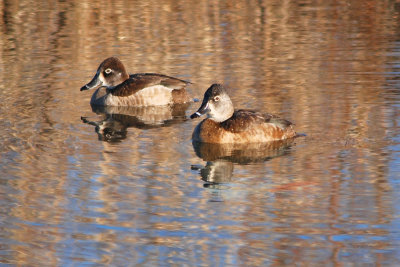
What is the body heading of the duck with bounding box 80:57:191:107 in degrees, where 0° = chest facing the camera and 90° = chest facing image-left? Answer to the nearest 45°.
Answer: approximately 90°

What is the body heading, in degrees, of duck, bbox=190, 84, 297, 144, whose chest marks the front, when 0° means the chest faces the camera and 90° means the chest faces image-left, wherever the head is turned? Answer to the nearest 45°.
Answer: approximately 90°
